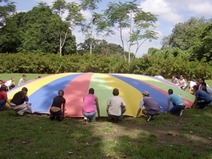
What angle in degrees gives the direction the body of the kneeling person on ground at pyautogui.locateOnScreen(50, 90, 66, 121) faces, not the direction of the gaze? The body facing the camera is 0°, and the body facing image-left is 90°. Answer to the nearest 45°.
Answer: approximately 225°

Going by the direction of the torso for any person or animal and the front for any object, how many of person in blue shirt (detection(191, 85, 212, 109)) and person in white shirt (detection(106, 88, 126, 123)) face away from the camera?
1

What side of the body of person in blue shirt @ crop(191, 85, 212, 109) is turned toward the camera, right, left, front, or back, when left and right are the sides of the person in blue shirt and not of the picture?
left

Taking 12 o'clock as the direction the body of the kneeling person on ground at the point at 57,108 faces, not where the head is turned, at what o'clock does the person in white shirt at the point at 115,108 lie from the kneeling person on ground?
The person in white shirt is roughly at 2 o'clock from the kneeling person on ground.

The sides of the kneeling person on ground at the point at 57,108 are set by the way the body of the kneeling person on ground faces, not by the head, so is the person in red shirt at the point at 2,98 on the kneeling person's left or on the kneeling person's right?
on the kneeling person's left

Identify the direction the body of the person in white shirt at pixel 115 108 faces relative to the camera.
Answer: away from the camera

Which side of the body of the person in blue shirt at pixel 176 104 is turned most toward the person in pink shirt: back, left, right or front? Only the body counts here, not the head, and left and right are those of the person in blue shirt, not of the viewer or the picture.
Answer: left

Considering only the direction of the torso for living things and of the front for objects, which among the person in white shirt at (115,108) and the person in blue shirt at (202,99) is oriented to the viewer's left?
the person in blue shirt

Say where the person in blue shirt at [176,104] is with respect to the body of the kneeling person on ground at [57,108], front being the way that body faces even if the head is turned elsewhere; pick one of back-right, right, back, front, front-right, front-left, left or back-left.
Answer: front-right

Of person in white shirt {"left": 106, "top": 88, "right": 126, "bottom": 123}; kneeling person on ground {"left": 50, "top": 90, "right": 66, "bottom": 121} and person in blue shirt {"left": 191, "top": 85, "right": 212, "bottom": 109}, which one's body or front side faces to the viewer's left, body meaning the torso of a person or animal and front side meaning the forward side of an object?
the person in blue shirt

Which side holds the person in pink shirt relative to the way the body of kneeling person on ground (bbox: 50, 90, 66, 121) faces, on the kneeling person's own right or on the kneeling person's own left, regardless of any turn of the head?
on the kneeling person's own right

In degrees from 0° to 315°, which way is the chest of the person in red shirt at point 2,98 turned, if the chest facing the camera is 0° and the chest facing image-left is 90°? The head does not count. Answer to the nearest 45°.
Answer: approximately 225°

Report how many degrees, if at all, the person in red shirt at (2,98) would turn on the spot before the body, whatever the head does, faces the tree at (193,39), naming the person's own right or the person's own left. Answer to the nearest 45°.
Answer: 0° — they already face it
